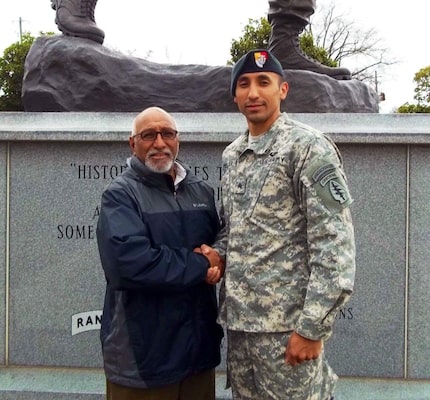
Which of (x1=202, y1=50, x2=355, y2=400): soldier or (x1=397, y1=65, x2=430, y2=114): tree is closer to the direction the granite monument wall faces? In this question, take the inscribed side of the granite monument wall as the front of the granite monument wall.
the soldier

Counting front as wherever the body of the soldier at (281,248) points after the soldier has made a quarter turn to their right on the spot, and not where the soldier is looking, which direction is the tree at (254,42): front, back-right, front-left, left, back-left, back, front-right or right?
front-right

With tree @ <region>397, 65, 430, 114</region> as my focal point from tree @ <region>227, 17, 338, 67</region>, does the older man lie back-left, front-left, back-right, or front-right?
back-right

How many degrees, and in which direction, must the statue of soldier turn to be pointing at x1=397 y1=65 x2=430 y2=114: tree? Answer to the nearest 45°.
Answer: approximately 90° to its left
